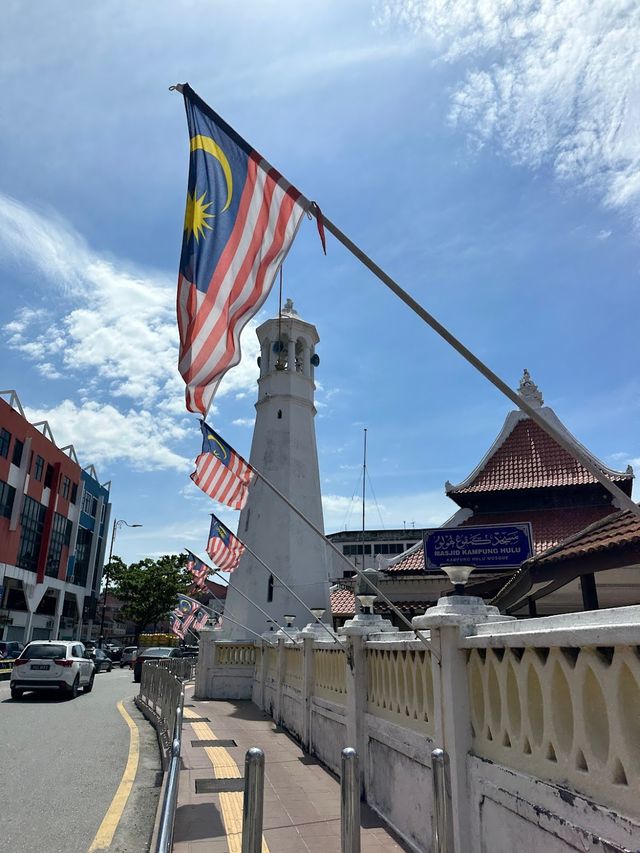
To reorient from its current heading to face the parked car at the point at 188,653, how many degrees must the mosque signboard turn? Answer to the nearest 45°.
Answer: approximately 135° to its right

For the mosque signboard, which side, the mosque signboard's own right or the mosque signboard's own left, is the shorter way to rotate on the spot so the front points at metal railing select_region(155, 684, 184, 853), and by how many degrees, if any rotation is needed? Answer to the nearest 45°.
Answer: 0° — it already faces it

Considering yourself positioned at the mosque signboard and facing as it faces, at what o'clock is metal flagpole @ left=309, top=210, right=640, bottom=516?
The metal flagpole is roughly at 12 o'clock from the mosque signboard.

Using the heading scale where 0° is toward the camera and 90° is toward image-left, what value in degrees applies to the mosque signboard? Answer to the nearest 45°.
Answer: approximately 0°

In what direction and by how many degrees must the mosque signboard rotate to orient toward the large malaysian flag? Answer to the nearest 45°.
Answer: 0° — it already faces it

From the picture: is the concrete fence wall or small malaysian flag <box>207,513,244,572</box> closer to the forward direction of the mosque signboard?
the concrete fence wall

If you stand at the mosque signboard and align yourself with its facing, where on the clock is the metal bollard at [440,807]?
The metal bollard is roughly at 12 o'clock from the mosque signboard.

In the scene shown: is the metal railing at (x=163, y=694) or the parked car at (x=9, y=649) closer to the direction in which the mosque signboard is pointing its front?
the metal railing

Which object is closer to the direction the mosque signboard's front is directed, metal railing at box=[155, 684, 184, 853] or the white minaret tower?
the metal railing

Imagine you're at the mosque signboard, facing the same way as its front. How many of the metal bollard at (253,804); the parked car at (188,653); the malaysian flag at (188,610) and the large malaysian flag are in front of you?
2

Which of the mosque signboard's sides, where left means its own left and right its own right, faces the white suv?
right

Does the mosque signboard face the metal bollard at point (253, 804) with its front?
yes
